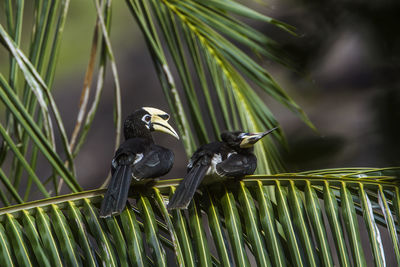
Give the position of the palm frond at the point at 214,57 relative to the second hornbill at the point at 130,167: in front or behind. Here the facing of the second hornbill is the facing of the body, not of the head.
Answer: in front

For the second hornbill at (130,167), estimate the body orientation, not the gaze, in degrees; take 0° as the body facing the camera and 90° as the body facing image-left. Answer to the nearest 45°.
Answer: approximately 225°
